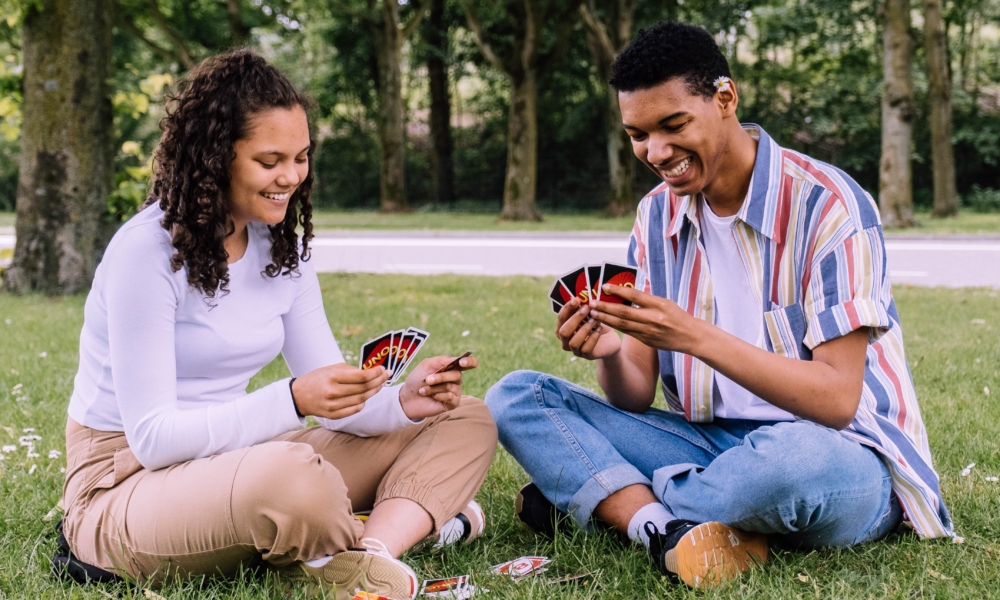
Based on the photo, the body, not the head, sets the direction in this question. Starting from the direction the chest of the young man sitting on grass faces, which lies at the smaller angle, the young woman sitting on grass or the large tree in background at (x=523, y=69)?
the young woman sitting on grass

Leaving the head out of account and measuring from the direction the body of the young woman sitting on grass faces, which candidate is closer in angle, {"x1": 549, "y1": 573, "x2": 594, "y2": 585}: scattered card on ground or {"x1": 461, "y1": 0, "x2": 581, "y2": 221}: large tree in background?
the scattered card on ground

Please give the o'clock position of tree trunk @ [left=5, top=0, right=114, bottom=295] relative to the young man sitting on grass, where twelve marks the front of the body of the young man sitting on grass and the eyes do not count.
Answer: The tree trunk is roughly at 3 o'clock from the young man sitting on grass.

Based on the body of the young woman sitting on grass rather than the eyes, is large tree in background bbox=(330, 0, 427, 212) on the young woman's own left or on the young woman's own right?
on the young woman's own left

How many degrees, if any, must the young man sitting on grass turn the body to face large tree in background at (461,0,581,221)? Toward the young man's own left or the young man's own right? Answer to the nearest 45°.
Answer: approximately 135° to the young man's own right

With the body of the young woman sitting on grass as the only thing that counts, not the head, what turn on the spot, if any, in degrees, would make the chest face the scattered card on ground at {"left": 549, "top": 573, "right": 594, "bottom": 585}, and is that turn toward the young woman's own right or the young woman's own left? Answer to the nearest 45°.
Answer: approximately 45° to the young woman's own left

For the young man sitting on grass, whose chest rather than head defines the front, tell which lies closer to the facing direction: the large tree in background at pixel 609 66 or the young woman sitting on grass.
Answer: the young woman sitting on grass

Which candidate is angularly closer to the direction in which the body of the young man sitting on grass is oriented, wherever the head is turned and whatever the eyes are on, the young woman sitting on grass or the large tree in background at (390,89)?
the young woman sitting on grass

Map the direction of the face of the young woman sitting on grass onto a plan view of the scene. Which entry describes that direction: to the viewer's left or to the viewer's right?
to the viewer's right

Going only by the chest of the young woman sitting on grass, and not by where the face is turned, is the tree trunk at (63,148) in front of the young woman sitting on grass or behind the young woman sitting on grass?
behind

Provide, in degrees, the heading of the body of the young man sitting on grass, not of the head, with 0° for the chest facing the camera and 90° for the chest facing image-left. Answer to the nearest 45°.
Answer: approximately 45°
